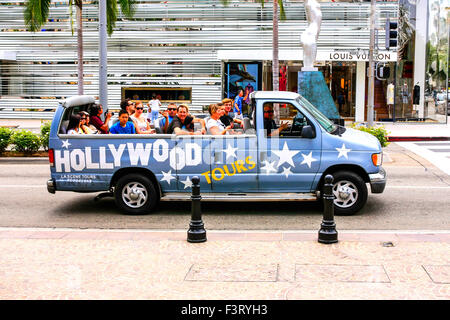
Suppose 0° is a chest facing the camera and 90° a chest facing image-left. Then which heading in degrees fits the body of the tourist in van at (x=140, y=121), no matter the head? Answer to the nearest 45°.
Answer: approximately 315°

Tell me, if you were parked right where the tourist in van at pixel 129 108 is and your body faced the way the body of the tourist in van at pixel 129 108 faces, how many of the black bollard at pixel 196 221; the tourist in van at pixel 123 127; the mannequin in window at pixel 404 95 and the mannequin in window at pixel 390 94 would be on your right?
2

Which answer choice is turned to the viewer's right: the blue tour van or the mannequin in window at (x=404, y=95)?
the blue tour van

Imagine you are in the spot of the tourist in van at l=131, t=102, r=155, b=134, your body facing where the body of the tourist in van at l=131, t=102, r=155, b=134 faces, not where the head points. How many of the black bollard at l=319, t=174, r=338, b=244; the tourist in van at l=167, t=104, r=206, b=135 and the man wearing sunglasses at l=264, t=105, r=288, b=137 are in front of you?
3

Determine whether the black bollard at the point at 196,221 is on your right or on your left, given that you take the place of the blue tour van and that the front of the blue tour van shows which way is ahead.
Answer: on your right

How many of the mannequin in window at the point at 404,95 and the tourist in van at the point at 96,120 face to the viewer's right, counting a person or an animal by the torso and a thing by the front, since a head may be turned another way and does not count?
1

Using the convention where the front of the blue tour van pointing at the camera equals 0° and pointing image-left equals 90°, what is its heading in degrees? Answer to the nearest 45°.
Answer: approximately 270°

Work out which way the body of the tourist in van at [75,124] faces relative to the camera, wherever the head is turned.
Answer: to the viewer's right

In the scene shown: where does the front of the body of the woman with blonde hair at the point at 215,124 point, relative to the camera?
to the viewer's right

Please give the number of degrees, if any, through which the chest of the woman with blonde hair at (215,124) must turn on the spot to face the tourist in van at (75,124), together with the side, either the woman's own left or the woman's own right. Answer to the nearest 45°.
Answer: approximately 180°
